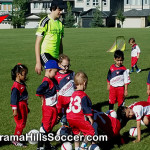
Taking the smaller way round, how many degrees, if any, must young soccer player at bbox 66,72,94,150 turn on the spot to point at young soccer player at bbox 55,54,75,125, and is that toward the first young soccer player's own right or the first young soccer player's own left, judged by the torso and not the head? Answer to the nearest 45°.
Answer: approximately 45° to the first young soccer player's own left

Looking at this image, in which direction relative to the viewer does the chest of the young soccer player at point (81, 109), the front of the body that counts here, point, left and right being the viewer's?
facing away from the viewer and to the right of the viewer

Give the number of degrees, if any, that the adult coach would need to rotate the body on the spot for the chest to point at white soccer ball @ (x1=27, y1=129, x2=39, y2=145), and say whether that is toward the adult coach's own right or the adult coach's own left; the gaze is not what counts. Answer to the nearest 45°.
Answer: approximately 45° to the adult coach's own right

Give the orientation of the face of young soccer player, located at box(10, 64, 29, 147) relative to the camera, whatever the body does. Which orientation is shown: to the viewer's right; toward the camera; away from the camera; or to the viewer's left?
to the viewer's right

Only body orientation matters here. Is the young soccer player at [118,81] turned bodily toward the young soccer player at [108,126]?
yes

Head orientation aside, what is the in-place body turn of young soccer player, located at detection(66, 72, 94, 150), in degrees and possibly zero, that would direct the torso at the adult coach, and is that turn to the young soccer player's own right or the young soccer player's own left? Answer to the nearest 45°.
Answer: approximately 45° to the young soccer player's own left
